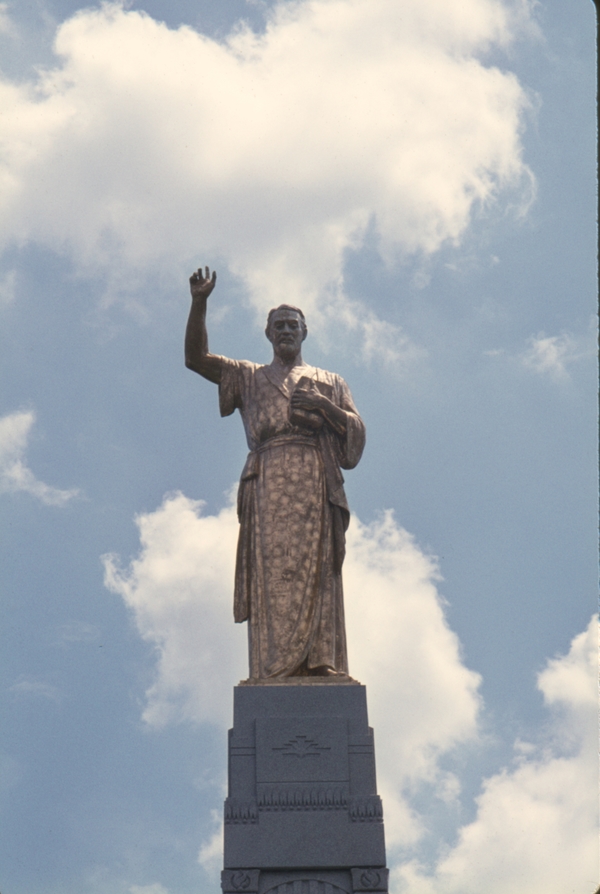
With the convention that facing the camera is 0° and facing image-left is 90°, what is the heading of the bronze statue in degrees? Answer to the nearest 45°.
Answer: approximately 0°
